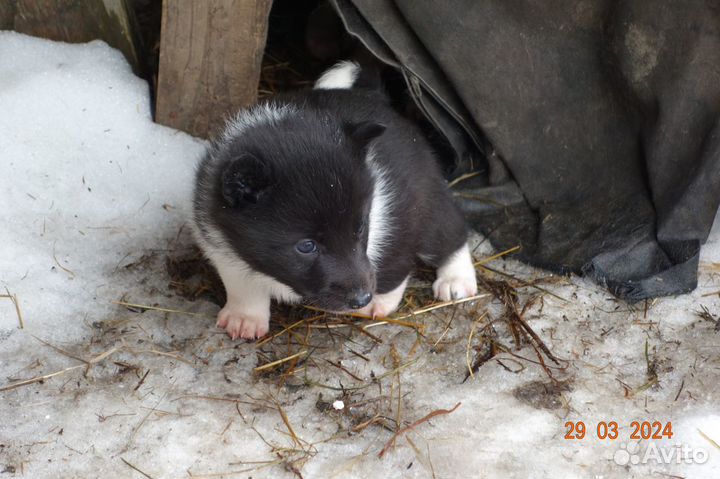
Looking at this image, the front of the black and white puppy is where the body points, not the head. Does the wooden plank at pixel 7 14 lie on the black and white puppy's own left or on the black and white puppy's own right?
on the black and white puppy's own right

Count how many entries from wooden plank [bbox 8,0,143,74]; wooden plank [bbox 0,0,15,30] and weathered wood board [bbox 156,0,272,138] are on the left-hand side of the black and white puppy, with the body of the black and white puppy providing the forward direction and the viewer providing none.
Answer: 0

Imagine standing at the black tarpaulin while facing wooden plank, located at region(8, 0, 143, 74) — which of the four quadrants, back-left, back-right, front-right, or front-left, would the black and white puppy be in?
front-left

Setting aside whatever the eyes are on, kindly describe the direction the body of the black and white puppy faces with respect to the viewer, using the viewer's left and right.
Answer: facing the viewer and to the left of the viewer

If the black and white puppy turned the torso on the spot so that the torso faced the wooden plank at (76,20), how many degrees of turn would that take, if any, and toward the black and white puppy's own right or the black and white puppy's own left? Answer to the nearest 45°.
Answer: approximately 90° to the black and white puppy's own right

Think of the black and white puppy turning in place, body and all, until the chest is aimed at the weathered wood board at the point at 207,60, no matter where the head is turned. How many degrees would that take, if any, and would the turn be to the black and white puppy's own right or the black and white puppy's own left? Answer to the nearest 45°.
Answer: approximately 90° to the black and white puppy's own right

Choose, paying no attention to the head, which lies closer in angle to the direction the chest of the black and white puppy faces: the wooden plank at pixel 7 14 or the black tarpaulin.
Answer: the wooden plank
